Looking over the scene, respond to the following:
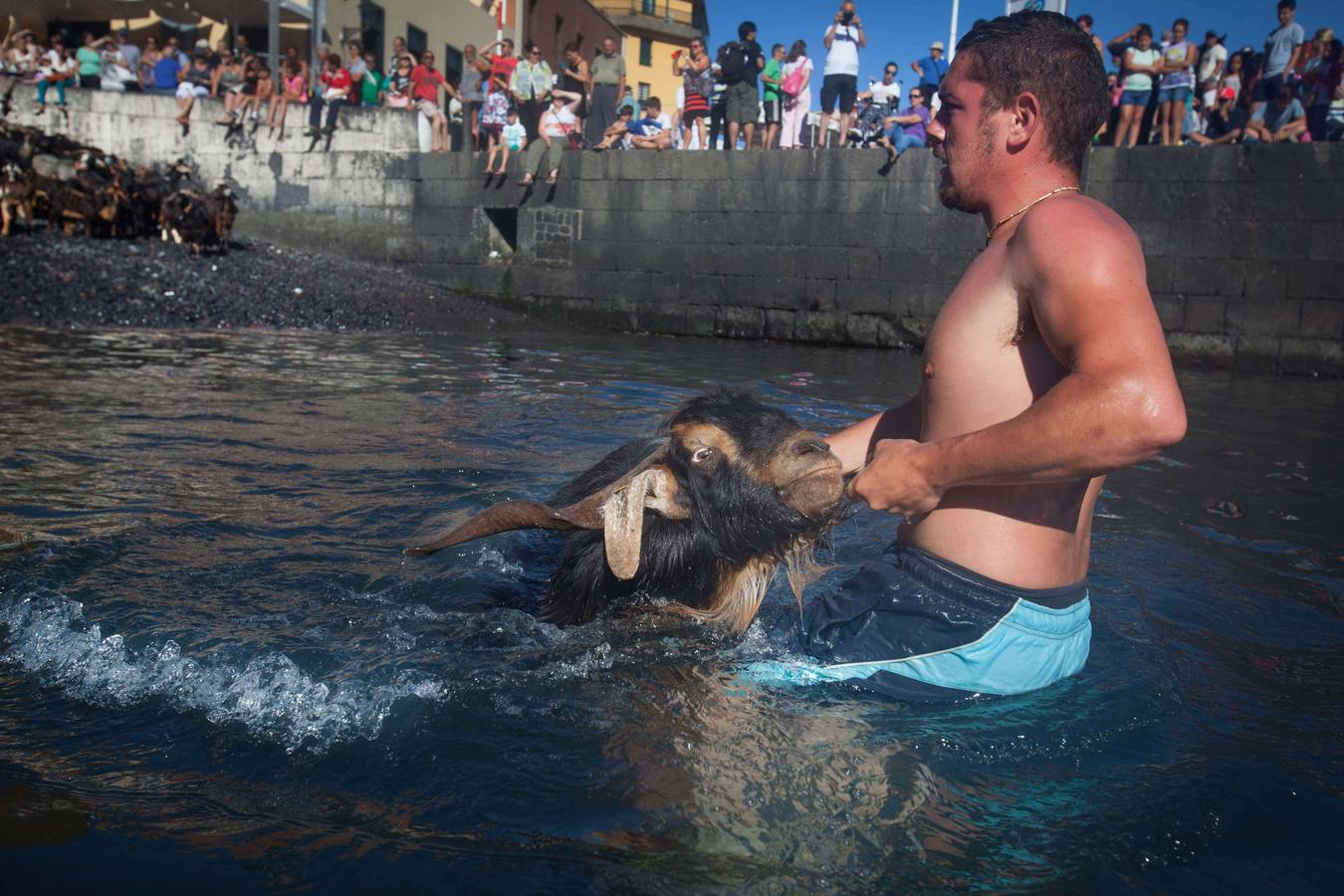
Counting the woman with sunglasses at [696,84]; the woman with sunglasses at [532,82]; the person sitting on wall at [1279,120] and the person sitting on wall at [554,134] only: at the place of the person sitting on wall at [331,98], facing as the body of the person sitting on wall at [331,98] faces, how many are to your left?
4

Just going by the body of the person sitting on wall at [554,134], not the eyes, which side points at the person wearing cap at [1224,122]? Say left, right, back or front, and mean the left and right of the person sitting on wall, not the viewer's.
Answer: left

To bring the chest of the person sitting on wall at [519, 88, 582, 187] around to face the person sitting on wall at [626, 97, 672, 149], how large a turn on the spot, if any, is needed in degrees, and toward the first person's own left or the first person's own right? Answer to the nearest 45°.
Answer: approximately 135° to the first person's own left

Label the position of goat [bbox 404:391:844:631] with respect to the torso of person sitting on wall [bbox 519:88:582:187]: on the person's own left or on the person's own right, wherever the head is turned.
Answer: on the person's own left

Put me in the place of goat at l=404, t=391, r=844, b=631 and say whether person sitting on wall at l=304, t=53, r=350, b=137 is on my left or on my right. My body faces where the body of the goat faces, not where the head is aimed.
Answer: on my left

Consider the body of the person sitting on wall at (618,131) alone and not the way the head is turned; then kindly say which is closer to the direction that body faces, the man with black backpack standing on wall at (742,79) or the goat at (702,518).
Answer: the goat

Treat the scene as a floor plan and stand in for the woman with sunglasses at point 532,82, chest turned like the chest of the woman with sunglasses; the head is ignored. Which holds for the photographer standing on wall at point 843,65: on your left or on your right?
on your left

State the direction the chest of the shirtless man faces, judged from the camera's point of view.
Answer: to the viewer's left

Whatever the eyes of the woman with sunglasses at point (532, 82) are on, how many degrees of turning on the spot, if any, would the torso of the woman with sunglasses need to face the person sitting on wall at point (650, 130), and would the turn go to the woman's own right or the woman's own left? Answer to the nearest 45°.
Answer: approximately 90° to the woman's own left

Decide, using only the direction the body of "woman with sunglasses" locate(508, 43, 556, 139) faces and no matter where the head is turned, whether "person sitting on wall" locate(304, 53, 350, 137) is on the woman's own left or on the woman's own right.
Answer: on the woman's own right
